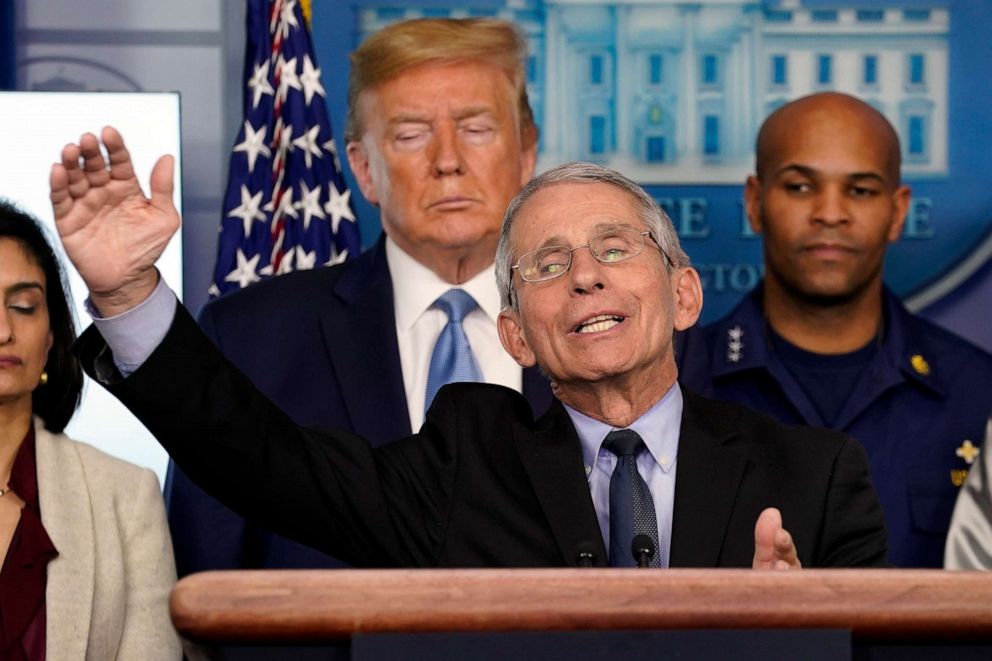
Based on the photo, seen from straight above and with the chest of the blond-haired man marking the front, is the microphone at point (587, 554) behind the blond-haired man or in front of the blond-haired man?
in front

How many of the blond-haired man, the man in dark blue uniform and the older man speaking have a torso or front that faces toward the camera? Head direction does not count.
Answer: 3

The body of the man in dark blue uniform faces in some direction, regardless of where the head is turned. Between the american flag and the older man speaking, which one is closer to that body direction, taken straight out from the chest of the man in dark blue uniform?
the older man speaking

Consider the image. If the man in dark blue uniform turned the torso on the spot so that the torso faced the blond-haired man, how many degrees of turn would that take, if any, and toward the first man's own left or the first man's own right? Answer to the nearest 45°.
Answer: approximately 45° to the first man's own right

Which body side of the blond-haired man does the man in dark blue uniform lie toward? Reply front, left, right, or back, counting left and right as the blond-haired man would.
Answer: left

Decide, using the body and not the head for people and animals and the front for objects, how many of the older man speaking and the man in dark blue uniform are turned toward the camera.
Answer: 2

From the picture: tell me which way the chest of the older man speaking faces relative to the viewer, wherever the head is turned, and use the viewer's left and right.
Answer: facing the viewer

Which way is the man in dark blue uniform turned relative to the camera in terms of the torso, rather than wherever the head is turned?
toward the camera
